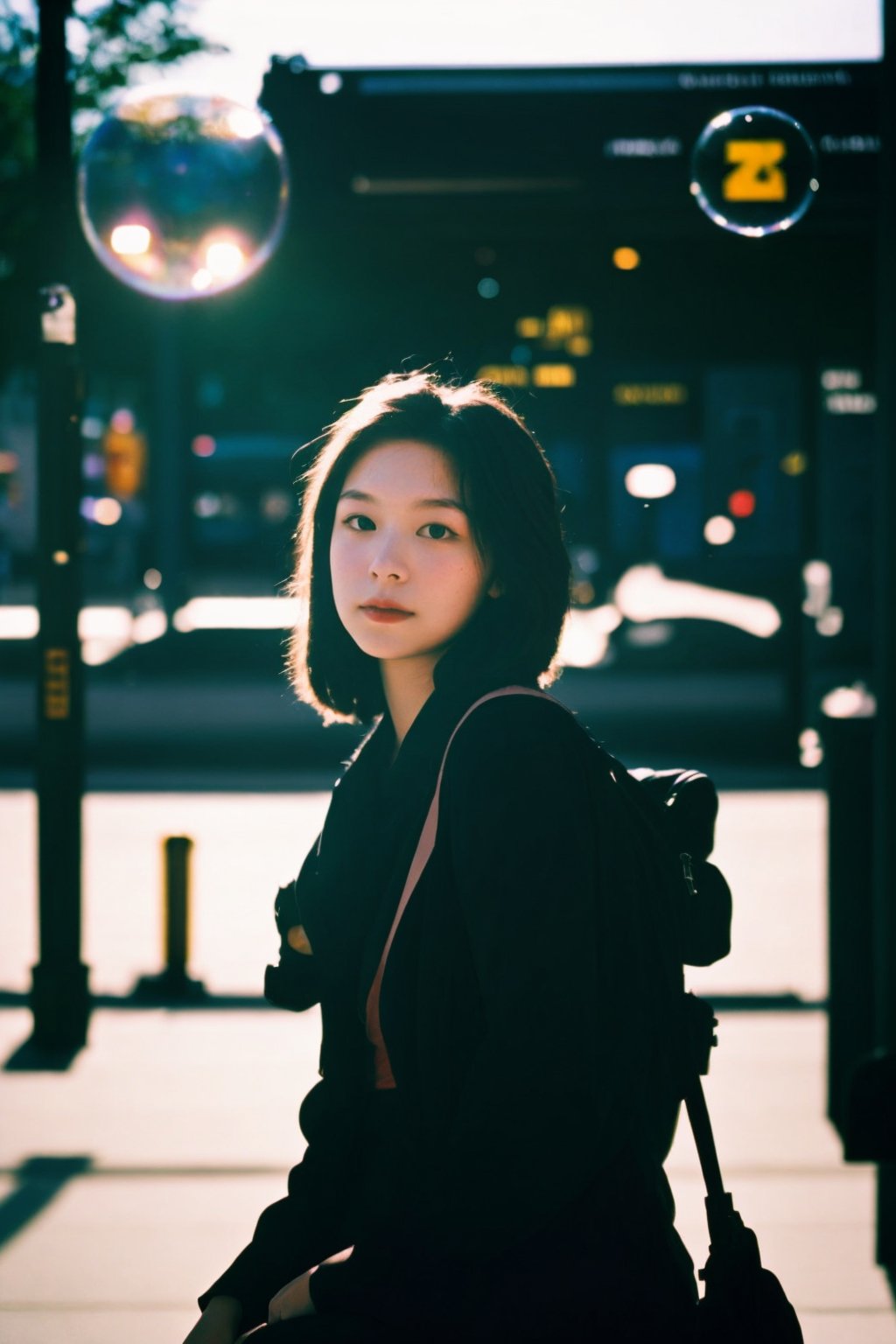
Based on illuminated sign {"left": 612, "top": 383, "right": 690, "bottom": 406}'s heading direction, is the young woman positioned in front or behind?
in front

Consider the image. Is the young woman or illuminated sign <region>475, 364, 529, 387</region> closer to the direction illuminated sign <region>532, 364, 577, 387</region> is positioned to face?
the young woman

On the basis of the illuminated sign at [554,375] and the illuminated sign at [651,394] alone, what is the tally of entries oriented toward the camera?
2

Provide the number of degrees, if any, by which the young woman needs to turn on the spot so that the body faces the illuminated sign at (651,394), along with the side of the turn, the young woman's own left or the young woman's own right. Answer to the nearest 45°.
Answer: approximately 135° to the young woman's own right

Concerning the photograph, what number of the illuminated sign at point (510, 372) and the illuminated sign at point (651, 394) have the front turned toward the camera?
2

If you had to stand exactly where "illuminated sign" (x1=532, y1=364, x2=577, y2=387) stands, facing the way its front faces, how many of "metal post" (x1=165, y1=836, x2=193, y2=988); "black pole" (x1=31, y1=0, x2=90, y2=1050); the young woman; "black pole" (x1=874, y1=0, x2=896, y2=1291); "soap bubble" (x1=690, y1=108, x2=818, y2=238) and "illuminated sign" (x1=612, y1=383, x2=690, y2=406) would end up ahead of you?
5

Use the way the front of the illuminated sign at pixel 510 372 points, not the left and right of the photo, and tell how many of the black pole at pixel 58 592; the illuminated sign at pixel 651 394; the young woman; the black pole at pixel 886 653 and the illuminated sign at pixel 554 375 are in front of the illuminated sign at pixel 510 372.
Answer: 3

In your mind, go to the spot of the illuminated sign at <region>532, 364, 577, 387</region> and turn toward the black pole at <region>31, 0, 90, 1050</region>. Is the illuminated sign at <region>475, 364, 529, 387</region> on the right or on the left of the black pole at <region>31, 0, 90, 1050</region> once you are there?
right

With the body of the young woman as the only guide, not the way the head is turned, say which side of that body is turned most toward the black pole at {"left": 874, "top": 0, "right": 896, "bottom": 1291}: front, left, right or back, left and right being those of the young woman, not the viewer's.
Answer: back

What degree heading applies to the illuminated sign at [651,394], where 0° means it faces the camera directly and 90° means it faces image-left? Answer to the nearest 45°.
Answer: approximately 0°

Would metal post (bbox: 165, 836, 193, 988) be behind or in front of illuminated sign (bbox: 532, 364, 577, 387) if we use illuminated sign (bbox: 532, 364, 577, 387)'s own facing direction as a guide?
in front
